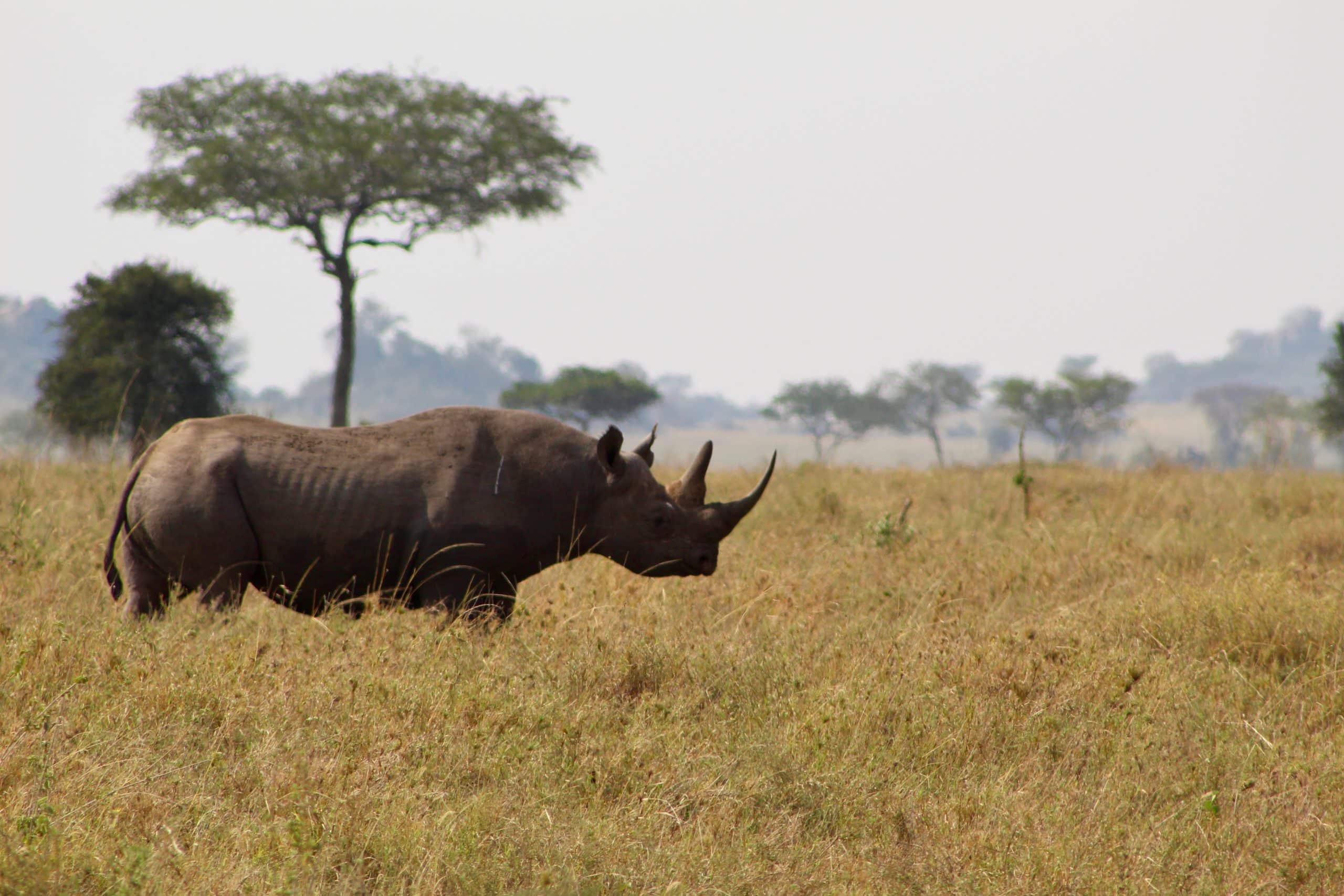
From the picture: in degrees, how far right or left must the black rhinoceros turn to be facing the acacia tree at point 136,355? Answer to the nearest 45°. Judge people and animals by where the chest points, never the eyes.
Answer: approximately 90° to its left

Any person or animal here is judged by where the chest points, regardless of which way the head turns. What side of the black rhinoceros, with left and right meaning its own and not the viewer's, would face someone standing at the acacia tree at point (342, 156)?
left

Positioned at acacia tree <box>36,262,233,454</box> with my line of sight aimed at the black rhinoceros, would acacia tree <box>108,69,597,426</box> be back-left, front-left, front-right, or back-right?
back-left

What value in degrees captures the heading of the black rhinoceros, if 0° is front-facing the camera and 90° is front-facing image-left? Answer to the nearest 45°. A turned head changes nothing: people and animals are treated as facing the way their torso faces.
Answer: approximately 270°
